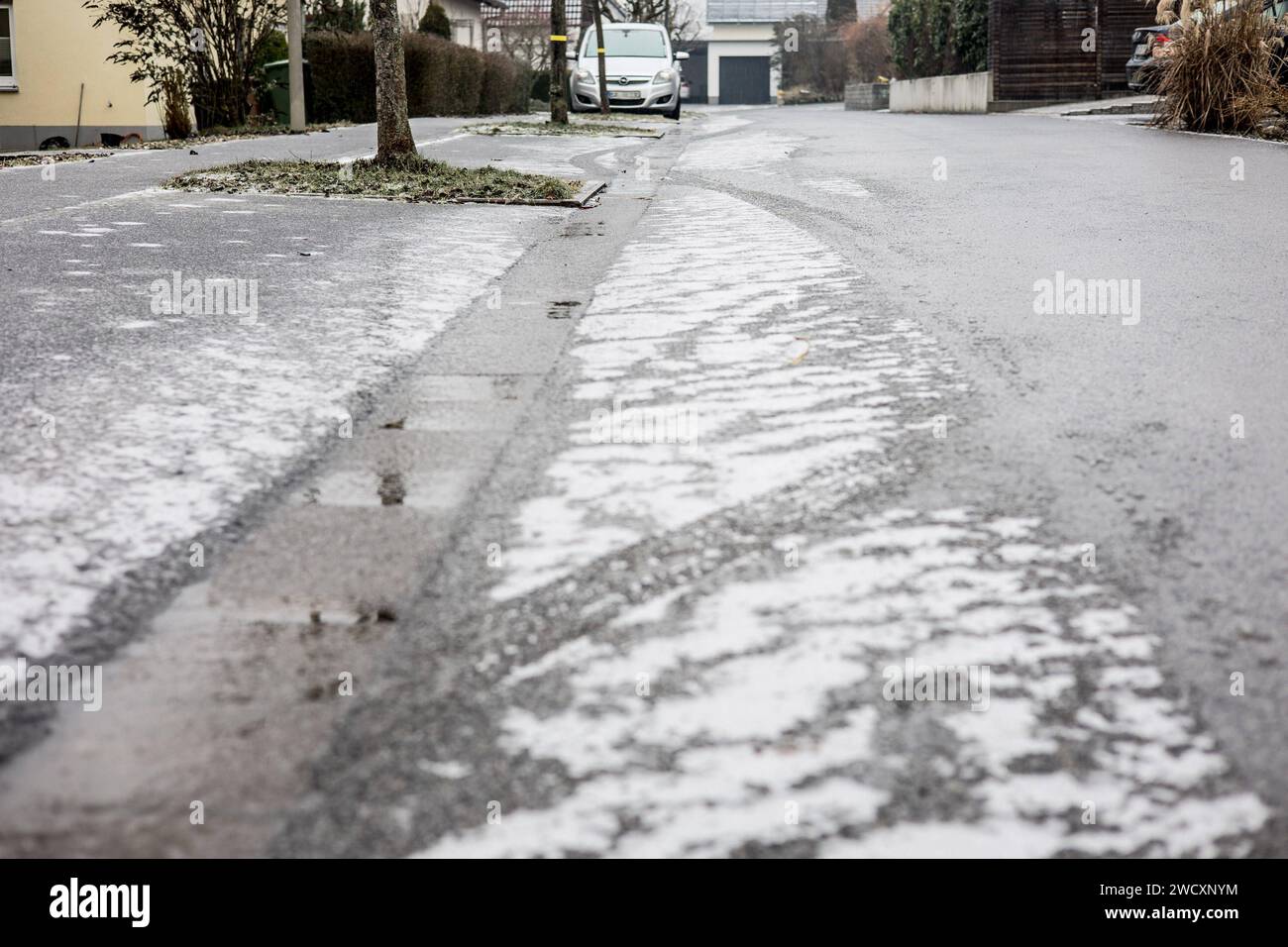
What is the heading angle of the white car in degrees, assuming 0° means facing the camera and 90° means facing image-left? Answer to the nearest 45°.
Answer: approximately 0°

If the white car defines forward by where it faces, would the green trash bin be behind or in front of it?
in front

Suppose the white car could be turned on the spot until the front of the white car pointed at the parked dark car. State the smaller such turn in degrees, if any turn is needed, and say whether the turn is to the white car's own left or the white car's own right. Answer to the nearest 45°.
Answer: approximately 45° to the white car's own left

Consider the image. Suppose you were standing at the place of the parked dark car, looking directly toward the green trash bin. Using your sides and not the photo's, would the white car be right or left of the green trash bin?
right

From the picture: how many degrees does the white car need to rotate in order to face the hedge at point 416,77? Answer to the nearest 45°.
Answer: approximately 45° to its right

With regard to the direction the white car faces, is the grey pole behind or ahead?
ahead
